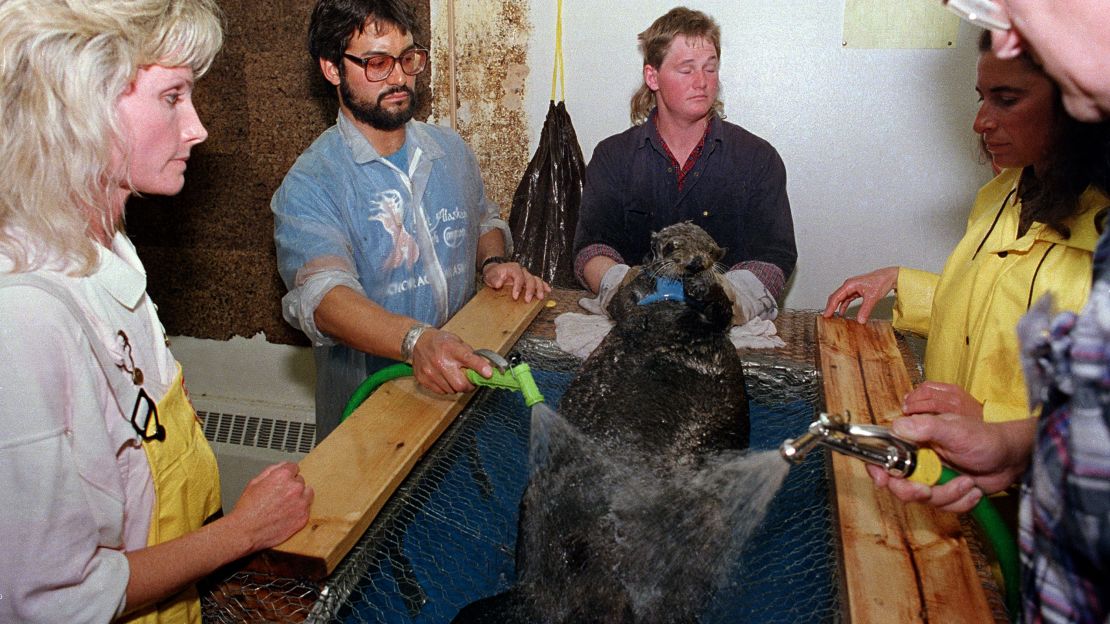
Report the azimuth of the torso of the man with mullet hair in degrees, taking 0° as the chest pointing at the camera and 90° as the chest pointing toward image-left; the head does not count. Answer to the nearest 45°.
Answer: approximately 0°

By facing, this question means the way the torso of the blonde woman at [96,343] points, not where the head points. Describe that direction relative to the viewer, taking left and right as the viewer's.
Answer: facing to the right of the viewer

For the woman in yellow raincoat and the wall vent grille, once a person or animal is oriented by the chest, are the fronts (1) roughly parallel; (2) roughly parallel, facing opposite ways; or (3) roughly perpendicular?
roughly perpendicular

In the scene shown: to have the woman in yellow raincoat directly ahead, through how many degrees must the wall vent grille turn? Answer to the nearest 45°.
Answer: approximately 45° to its left

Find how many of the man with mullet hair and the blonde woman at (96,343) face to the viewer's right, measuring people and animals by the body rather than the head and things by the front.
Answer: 1

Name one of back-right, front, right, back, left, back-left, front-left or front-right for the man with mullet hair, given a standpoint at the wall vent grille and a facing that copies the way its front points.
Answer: front-left

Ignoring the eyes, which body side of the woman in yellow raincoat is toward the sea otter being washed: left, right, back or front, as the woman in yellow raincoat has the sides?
front

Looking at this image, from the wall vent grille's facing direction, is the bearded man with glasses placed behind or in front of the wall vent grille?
in front

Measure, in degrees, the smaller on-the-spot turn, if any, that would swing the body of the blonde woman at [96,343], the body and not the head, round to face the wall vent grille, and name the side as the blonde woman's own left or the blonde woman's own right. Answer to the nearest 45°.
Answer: approximately 90° to the blonde woman's own left

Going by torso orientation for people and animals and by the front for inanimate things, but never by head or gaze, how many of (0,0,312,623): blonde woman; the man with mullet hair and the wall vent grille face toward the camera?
2

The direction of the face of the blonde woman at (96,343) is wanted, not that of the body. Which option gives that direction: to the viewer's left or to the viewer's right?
to the viewer's right

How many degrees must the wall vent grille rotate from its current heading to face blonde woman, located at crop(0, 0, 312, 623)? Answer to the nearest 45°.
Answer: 0° — it already faces them

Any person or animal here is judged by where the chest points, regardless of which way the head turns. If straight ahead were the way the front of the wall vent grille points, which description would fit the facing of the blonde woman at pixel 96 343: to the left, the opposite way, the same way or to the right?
to the left
